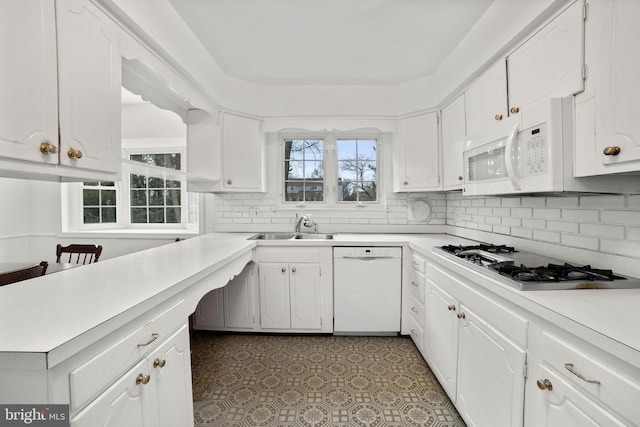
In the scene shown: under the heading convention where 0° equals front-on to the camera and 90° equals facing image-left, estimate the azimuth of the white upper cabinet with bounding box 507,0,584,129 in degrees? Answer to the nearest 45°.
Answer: approximately 45°

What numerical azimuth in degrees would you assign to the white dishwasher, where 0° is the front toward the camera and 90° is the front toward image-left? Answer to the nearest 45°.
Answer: approximately 0°

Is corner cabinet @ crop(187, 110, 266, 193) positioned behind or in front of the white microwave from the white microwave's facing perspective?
in front

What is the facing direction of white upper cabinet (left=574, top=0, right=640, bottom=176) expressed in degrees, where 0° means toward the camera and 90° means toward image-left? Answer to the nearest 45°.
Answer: approximately 45°

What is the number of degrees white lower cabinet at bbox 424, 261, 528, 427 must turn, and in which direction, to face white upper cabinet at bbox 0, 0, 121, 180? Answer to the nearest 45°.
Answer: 0° — it already faces it

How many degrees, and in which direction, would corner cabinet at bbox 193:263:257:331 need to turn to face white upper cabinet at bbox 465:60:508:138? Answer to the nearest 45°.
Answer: approximately 45° to its left

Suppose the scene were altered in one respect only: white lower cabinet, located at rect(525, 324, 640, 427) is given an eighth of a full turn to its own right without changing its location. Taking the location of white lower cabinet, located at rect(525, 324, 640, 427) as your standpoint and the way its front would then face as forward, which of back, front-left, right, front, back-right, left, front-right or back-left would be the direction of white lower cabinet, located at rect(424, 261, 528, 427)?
front-right

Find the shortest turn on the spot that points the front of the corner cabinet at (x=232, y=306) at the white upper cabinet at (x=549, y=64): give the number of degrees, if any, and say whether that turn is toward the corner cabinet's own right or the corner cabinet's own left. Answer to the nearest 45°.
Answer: approximately 45° to the corner cabinet's own left
